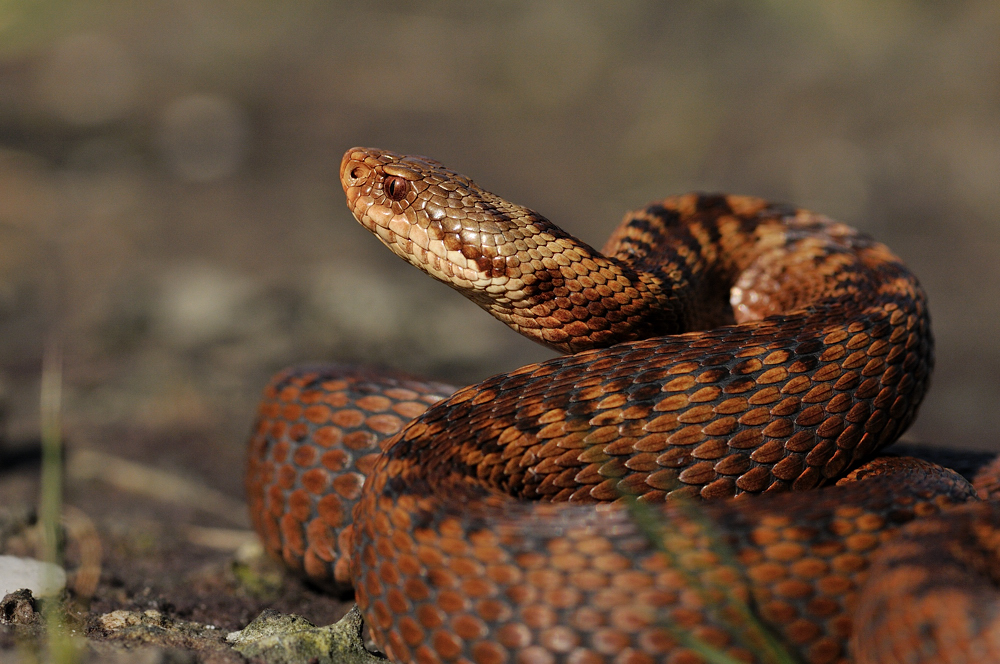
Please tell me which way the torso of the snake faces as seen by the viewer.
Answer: to the viewer's left

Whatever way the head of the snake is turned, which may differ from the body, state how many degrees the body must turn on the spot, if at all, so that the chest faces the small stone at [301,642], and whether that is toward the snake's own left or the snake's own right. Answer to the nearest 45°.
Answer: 0° — it already faces it

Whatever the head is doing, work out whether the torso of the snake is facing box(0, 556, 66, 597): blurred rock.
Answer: yes

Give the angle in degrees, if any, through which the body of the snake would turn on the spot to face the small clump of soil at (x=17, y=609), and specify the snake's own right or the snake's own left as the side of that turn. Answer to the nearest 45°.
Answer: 0° — it already faces it
